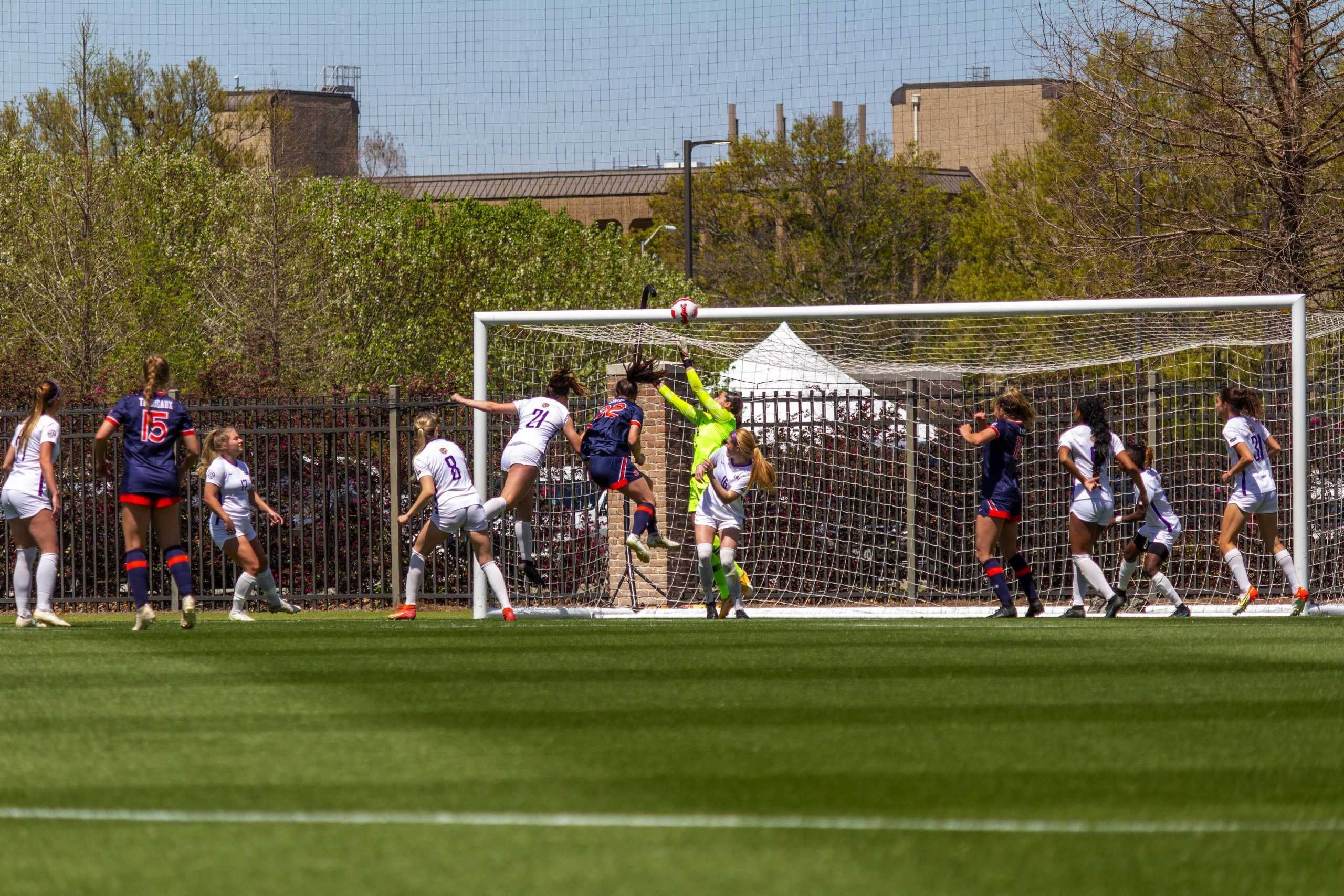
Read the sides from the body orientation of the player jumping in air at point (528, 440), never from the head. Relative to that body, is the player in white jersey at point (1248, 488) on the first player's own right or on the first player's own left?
on the first player's own right

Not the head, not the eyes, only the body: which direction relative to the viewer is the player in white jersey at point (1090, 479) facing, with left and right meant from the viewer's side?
facing away from the viewer and to the left of the viewer

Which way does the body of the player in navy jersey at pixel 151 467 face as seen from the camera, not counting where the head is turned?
away from the camera

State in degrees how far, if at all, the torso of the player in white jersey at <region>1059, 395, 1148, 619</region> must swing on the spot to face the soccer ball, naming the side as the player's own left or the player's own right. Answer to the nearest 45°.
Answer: approximately 45° to the player's own left

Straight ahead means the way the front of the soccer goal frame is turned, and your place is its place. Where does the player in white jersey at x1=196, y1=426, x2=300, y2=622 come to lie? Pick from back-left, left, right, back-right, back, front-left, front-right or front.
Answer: right

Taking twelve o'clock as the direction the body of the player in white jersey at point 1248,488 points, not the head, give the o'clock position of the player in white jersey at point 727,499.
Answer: the player in white jersey at point 727,499 is roughly at 10 o'clock from the player in white jersey at point 1248,488.

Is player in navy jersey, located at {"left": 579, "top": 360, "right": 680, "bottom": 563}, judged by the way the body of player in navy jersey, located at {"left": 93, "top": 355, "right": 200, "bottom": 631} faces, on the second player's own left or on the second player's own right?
on the second player's own right

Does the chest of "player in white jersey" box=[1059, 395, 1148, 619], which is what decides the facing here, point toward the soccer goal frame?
yes

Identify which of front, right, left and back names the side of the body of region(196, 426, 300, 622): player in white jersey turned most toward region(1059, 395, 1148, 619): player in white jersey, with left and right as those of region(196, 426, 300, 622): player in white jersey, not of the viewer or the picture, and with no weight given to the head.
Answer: front

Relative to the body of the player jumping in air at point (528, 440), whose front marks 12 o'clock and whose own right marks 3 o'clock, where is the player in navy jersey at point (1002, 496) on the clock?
The player in navy jersey is roughly at 2 o'clock from the player jumping in air.

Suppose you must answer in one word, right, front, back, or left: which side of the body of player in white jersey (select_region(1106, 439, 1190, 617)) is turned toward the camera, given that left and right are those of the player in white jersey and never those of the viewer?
left

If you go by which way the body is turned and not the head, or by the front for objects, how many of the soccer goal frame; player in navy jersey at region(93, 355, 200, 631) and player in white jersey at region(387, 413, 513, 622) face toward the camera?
1

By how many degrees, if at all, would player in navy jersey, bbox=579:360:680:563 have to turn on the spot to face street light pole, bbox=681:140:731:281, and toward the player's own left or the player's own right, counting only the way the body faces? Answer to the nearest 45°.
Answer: approximately 45° to the player's own left

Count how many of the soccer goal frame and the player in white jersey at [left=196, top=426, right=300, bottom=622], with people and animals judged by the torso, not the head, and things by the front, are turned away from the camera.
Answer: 0

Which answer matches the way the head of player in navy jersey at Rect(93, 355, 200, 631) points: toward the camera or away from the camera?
away from the camera
